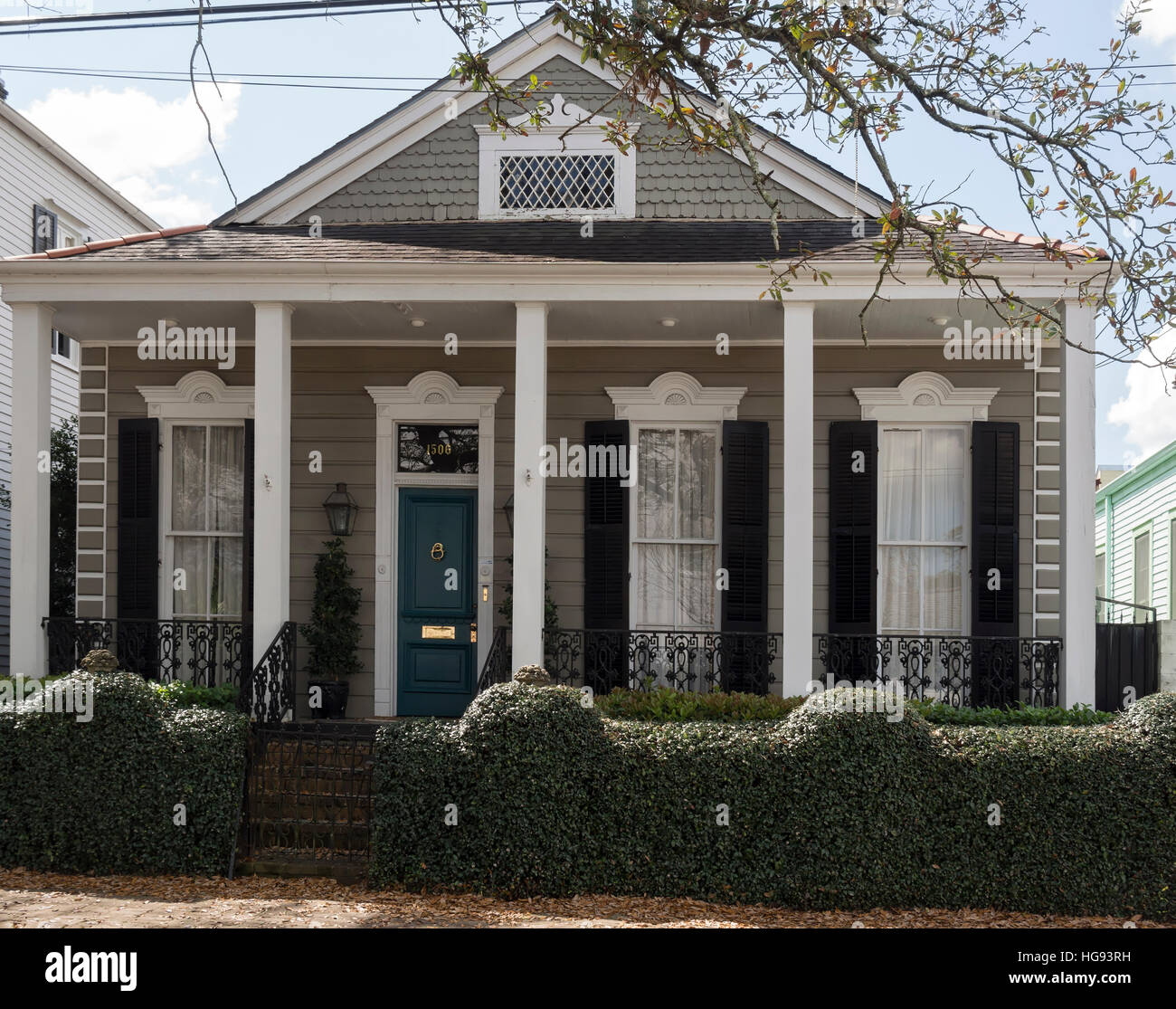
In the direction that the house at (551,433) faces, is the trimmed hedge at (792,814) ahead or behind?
ahead

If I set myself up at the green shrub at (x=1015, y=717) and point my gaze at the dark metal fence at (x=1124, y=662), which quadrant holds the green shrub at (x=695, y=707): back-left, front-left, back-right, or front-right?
back-left

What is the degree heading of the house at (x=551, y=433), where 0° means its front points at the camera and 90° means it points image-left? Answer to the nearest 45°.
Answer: approximately 0°

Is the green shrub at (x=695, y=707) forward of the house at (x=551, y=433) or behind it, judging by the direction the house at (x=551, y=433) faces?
forward

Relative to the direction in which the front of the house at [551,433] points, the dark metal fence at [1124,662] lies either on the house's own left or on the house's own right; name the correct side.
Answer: on the house's own left

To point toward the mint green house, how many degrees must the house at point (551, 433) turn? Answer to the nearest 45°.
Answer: approximately 135° to its left
